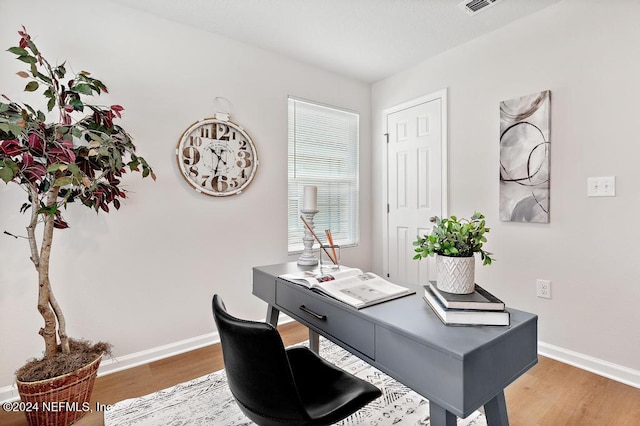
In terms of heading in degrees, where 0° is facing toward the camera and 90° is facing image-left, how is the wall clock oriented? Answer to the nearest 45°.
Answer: approximately 0°

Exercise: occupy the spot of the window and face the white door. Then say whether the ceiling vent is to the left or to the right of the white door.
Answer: right

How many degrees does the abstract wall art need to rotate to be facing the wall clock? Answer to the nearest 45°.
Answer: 0° — it already faces it

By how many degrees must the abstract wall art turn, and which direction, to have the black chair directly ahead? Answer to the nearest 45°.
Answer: approximately 45° to its left

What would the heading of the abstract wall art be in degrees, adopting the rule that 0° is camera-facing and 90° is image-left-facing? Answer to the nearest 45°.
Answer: approximately 45°

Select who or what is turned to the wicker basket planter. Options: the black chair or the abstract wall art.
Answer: the abstract wall art

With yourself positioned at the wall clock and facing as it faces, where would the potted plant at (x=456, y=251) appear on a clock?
The potted plant is roughly at 11 o'clock from the wall clock.

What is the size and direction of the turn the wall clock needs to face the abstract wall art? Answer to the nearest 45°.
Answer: approximately 45° to its left

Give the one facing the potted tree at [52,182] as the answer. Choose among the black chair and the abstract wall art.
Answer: the abstract wall art

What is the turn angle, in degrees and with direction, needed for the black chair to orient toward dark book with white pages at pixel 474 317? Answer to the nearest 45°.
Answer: approximately 45° to its right

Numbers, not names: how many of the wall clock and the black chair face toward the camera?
1

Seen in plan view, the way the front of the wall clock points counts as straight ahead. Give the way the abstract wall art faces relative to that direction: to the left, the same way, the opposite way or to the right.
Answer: to the right
